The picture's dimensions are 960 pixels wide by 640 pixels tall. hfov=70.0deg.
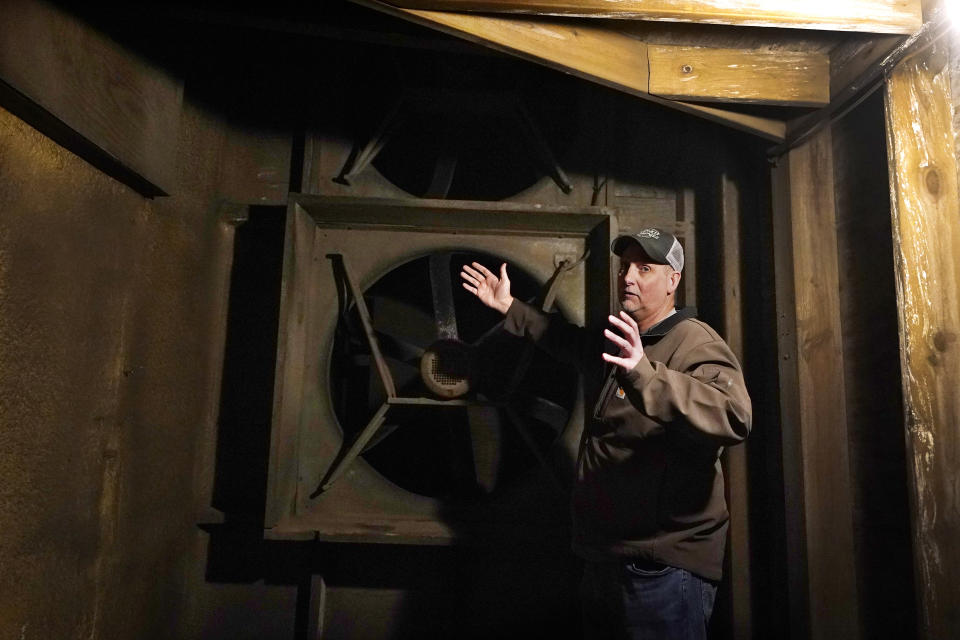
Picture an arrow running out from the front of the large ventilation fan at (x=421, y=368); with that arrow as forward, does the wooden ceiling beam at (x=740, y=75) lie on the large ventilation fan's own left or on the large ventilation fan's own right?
on the large ventilation fan's own left

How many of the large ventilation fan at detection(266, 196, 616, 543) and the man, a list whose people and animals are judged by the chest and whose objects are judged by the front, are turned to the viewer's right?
0

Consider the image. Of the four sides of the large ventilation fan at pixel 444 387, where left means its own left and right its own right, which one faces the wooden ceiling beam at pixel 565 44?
front

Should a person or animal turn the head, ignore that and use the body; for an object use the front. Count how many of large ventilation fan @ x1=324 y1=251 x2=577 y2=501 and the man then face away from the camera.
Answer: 0

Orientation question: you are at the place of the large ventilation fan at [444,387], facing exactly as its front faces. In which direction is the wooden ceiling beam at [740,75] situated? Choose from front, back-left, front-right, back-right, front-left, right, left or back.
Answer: front-left

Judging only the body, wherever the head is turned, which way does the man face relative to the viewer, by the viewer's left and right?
facing the viewer and to the left of the viewer

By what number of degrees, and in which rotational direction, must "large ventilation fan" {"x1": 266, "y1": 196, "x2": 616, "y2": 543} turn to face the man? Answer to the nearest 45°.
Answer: approximately 45° to its left

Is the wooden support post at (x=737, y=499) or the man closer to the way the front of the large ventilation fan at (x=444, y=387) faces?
the man

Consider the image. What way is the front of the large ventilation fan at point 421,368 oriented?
toward the camera

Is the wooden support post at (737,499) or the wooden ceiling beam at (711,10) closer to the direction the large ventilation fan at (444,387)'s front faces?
the wooden ceiling beam
